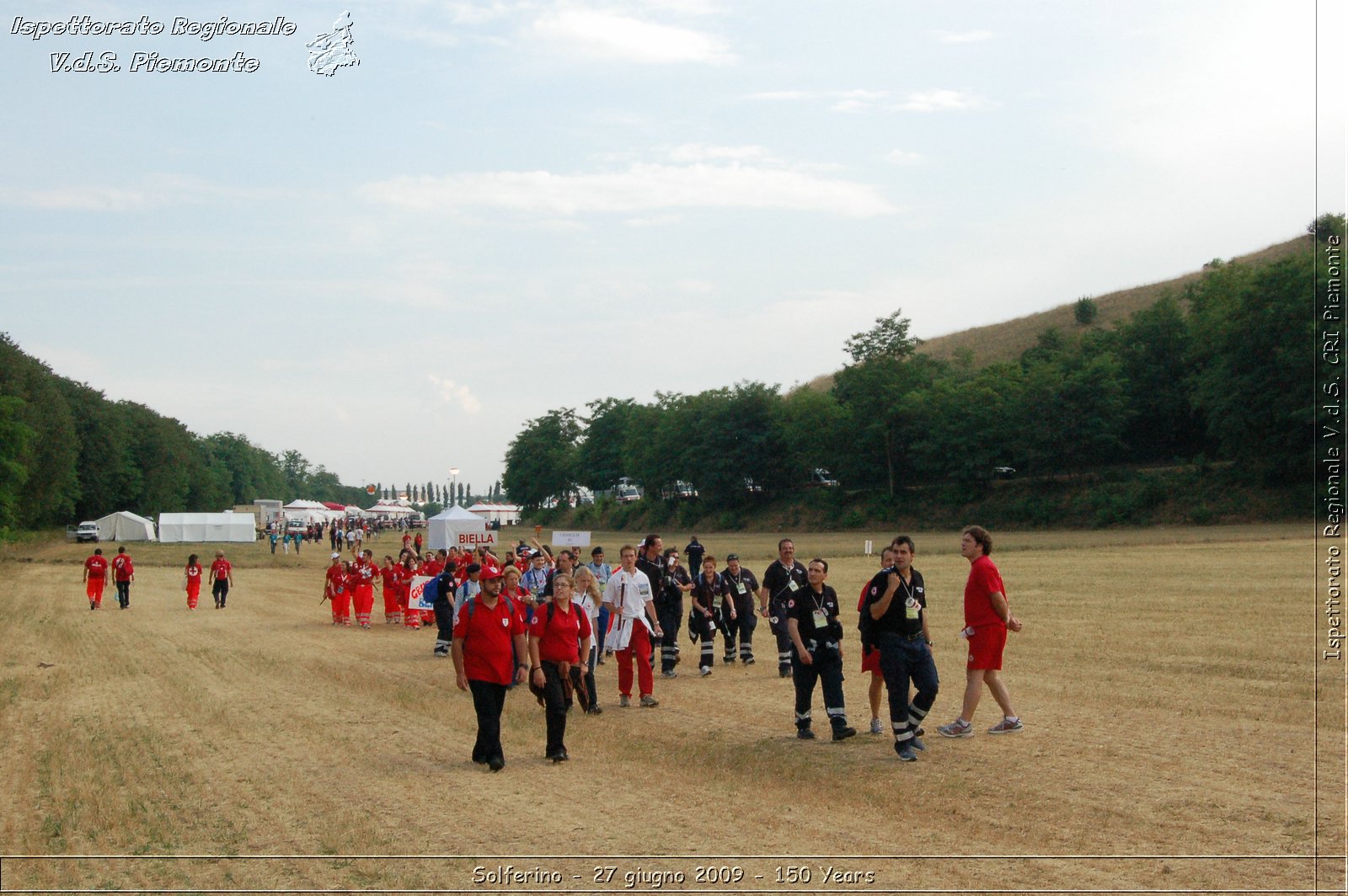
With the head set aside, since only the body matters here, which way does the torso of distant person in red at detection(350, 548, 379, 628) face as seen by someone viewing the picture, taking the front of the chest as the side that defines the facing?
toward the camera

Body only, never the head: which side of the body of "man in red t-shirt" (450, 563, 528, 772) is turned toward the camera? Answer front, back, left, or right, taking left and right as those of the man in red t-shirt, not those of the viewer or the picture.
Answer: front

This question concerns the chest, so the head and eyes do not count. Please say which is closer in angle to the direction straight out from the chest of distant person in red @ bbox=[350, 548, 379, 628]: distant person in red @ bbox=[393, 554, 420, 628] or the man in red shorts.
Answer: the man in red shorts

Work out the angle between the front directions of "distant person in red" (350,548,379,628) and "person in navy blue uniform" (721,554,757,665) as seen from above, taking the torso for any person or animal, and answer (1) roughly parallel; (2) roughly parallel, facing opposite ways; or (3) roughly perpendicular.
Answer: roughly parallel

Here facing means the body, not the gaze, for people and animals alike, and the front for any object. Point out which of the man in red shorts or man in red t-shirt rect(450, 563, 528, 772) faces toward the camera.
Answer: the man in red t-shirt

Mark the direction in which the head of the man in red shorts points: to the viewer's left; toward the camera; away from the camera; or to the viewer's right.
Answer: to the viewer's left

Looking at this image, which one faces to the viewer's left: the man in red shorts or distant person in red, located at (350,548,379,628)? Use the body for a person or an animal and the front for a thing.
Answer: the man in red shorts

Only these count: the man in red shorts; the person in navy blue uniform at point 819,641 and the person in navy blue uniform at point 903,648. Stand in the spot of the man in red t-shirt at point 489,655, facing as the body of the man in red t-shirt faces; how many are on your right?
0

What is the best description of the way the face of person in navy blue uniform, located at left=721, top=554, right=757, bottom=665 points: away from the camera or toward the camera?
toward the camera

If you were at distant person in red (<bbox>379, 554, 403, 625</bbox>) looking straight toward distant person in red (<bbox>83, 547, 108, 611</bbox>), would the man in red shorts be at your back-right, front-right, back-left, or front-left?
back-left
